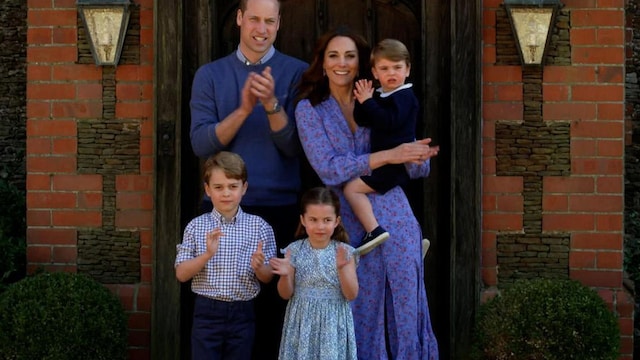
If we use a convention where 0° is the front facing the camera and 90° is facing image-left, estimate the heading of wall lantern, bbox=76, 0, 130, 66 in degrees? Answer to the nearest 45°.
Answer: approximately 0°

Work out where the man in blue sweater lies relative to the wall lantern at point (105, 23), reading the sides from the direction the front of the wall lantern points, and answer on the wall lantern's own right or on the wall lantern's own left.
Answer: on the wall lantern's own left

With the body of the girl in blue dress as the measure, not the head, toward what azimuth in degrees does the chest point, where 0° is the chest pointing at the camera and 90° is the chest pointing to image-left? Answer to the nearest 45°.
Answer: approximately 0°

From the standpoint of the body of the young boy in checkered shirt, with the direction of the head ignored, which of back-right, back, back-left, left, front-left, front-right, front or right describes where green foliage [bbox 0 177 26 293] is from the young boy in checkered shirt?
back-right

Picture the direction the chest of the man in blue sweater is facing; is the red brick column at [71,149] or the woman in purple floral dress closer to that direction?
the woman in purple floral dress

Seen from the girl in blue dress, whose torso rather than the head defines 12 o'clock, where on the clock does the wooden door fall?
The wooden door is roughly at 7 o'clock from the girl in blue dress.

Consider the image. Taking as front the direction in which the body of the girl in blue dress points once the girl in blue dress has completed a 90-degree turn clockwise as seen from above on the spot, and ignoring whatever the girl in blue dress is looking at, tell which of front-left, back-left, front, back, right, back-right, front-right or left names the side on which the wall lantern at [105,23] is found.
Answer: front-right
